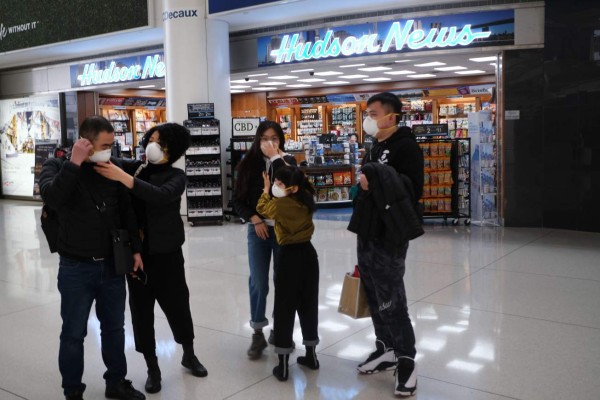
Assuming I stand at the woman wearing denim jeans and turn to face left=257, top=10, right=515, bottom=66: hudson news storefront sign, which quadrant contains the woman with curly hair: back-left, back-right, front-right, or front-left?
back-left

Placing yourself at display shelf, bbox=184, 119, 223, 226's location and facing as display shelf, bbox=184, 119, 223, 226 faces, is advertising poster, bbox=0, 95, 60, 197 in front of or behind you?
behind

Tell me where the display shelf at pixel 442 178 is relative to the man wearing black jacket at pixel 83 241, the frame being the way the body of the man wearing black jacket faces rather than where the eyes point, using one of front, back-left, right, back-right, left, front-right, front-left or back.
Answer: left

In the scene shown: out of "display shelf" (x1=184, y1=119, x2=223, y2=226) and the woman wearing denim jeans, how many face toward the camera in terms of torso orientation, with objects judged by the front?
2

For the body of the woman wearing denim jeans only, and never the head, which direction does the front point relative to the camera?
toward the camera

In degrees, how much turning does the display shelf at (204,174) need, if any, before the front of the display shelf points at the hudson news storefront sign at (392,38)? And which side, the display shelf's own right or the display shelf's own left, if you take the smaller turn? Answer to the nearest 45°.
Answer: approximately 90° to the display shelf's own left

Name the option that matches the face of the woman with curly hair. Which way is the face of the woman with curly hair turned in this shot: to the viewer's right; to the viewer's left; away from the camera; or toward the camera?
to the viewer's left

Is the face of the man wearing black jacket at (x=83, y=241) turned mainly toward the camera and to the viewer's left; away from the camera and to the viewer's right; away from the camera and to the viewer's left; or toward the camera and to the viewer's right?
toward the camera and to the viewer's right

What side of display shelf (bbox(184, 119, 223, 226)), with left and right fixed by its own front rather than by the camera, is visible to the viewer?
front

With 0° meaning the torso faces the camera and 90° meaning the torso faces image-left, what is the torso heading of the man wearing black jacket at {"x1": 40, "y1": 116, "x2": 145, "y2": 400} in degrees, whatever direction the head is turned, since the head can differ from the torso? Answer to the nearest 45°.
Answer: approximately 315°

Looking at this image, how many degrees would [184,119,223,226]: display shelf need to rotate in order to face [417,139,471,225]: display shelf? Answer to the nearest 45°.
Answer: approximately 90° to its left

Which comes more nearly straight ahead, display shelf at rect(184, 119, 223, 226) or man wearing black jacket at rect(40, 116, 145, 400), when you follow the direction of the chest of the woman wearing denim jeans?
the man wearing black jacket
